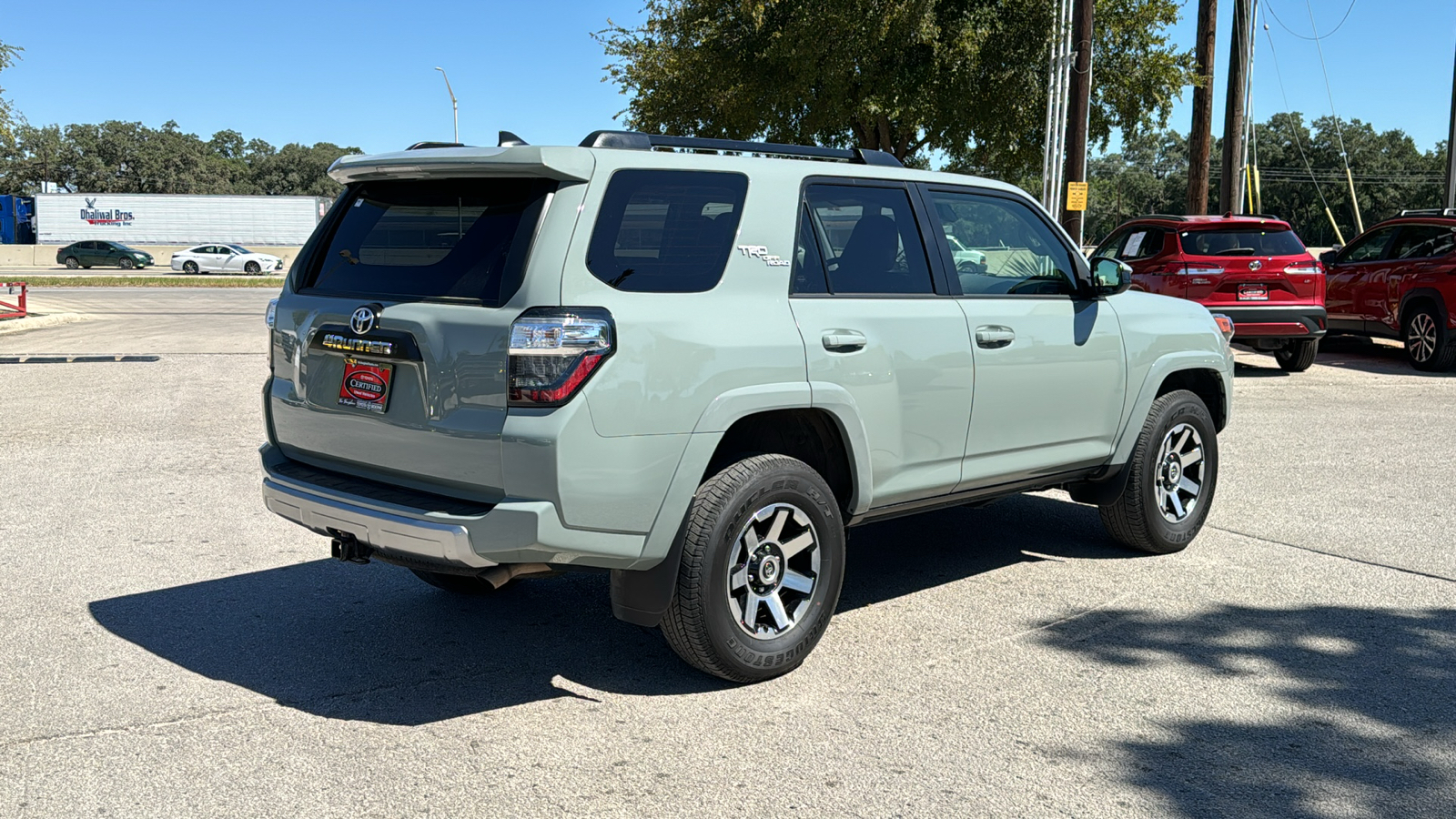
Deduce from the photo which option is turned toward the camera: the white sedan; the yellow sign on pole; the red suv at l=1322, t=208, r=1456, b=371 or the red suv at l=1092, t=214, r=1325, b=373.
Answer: the yellow sign on pole

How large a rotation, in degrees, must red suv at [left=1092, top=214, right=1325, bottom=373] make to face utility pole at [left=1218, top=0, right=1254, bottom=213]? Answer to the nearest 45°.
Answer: approximately 45° to its right

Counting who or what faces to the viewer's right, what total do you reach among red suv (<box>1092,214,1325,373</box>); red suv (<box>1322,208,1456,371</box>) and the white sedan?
1

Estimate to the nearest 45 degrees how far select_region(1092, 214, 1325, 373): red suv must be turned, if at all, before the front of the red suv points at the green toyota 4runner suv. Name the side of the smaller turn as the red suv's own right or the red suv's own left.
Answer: approximately 135° to the red suv's own left

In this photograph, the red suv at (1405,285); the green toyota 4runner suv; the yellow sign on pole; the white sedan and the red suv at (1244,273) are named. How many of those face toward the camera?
1

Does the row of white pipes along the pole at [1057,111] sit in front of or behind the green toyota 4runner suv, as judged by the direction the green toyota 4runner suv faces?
in front

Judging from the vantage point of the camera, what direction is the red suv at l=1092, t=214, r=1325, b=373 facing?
facing away from the viewer and to the left of the viewer

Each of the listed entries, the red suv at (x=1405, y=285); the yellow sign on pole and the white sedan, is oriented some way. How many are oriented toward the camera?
1

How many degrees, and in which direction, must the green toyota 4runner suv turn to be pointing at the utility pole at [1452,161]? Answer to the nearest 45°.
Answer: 0° — it already faces it

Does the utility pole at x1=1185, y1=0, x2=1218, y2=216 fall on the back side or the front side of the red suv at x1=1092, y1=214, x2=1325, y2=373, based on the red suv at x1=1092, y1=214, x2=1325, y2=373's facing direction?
on the front side

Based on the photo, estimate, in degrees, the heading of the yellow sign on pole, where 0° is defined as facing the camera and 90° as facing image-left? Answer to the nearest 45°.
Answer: approximately 0°

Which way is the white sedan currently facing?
to the viewer's right

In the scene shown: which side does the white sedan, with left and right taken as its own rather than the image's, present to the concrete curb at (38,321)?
right

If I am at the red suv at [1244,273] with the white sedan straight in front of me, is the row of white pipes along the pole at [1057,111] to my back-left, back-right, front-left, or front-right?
front-right

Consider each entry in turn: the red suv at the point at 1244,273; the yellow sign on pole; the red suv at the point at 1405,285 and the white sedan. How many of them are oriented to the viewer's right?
1
